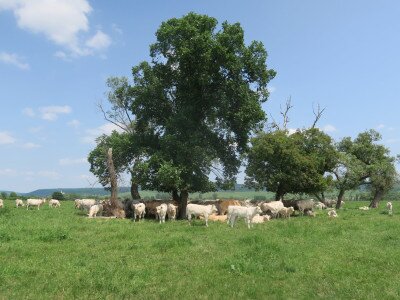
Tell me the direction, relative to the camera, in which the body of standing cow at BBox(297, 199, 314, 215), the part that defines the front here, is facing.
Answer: to the viewer's left

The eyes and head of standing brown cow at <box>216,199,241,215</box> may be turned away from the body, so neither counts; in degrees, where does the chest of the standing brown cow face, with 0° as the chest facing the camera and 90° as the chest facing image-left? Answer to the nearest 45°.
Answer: approximately 90°

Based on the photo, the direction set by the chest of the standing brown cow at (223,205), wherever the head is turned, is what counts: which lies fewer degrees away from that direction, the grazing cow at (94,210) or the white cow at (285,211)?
the grazing cow

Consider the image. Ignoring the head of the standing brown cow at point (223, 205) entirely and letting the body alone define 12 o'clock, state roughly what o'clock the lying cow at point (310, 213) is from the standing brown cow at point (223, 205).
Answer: the lying cow at point (310, 213) is roughly at 6 o'clock from the standing brown cow at point (223, 205).

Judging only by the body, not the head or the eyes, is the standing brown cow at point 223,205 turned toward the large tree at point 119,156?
yes

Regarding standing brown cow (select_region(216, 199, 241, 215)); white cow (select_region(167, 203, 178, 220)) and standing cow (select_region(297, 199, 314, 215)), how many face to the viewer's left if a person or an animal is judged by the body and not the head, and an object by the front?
2

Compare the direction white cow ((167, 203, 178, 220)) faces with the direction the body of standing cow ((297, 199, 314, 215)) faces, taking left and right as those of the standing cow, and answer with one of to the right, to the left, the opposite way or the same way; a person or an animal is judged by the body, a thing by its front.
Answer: to the left

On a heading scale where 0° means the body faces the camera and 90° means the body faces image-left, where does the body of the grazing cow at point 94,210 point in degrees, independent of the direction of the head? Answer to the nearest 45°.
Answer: approximately 45°
